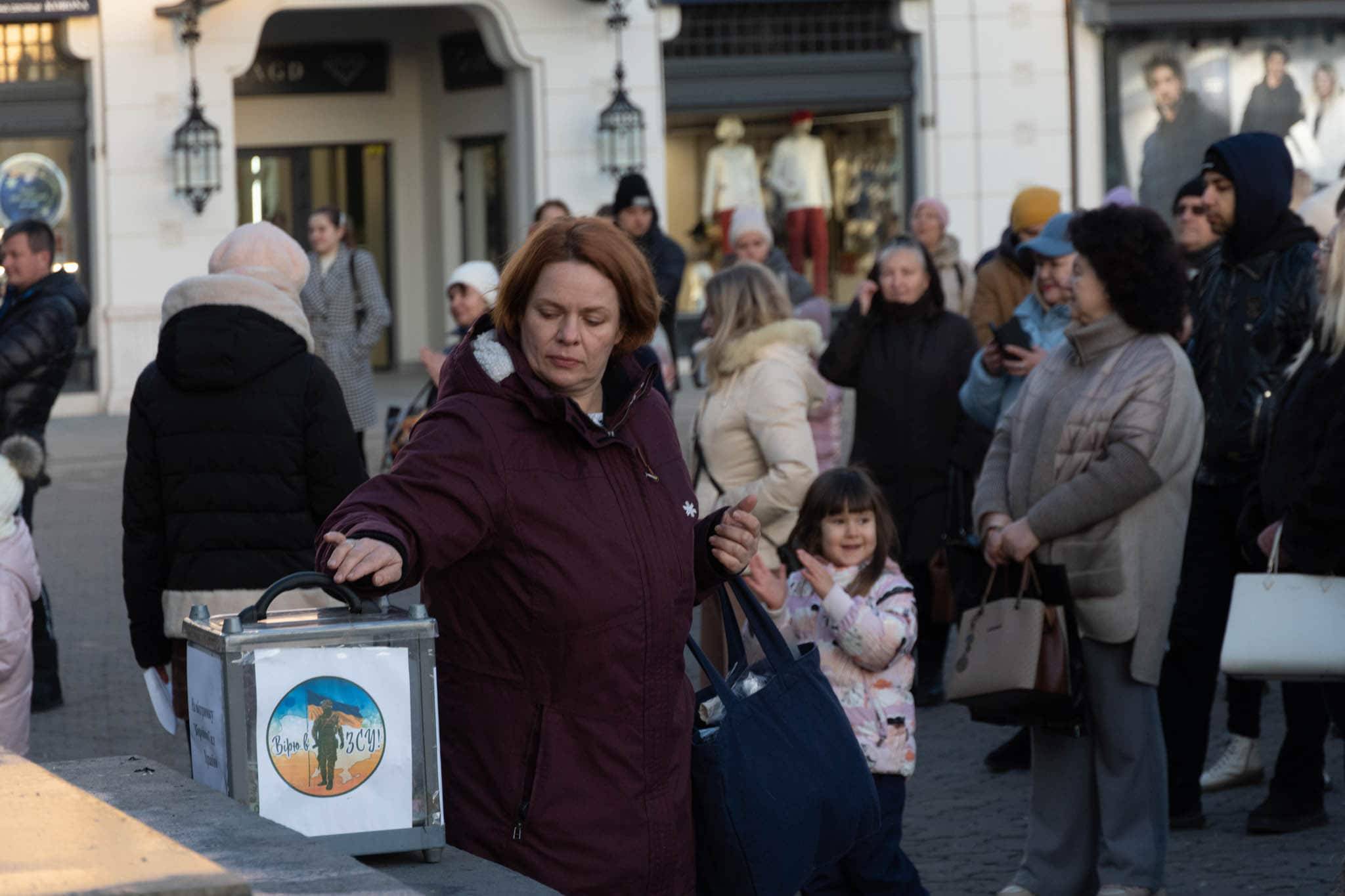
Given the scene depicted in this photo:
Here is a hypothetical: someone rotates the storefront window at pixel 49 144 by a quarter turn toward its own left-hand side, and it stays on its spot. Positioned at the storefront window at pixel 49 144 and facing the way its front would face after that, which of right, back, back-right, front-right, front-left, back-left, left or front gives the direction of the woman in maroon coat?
right

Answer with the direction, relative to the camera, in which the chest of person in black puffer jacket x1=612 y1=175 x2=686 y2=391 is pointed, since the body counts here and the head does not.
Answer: toward the camera

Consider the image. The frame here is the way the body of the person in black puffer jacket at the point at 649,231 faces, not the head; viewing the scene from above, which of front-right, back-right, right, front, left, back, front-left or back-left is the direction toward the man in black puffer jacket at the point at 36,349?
front-right

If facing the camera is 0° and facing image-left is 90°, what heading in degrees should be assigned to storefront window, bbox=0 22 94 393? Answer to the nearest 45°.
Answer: approximately 0°

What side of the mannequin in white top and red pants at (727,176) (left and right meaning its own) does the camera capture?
front

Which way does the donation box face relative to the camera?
toward the camera

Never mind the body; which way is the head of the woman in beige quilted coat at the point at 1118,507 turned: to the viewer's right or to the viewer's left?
to the viewer's left

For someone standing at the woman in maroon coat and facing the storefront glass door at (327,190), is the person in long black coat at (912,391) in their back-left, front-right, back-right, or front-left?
front-right

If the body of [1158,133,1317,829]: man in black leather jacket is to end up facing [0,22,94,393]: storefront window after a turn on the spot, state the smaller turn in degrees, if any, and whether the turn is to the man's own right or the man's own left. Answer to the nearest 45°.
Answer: approximately 90° to the man's own right

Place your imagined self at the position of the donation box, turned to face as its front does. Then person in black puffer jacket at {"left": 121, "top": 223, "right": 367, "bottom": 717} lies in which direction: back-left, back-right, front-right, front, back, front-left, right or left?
back

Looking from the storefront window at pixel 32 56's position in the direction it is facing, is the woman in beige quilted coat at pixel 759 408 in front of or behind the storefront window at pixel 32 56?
in front
